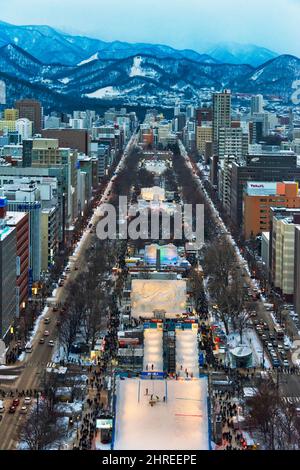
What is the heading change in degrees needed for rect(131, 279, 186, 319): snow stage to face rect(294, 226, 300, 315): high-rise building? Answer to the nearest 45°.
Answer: approximately 90° to its left

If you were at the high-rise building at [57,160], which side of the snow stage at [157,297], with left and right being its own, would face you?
back

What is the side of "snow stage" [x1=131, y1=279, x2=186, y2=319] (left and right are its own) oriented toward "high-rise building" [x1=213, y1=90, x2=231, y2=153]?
back

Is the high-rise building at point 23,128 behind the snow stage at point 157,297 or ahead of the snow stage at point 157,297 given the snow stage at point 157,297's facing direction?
behind

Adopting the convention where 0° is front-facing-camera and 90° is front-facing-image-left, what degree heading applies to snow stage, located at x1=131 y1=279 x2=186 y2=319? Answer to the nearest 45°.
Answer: approximately 0°

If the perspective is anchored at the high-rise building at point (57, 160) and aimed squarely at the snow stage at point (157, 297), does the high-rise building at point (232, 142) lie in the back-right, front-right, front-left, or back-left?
back-left

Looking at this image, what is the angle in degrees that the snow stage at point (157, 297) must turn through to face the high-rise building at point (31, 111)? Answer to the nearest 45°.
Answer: approximately 180°

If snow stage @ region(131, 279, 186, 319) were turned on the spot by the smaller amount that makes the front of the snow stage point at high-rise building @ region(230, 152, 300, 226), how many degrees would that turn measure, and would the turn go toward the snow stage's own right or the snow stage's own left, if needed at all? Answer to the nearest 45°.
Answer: approximately 180°

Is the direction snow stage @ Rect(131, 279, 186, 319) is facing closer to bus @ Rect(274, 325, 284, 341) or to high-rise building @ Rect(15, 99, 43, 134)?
the bus

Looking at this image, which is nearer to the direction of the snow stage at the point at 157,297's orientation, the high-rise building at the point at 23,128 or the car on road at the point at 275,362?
the car on road

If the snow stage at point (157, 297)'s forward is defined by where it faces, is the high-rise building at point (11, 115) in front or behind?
behind

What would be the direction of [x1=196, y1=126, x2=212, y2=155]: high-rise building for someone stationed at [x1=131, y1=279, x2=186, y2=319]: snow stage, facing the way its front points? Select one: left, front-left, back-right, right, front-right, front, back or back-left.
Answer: back

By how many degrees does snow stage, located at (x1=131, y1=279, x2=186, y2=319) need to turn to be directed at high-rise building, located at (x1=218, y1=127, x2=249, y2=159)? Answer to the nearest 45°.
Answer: approximately 180°
